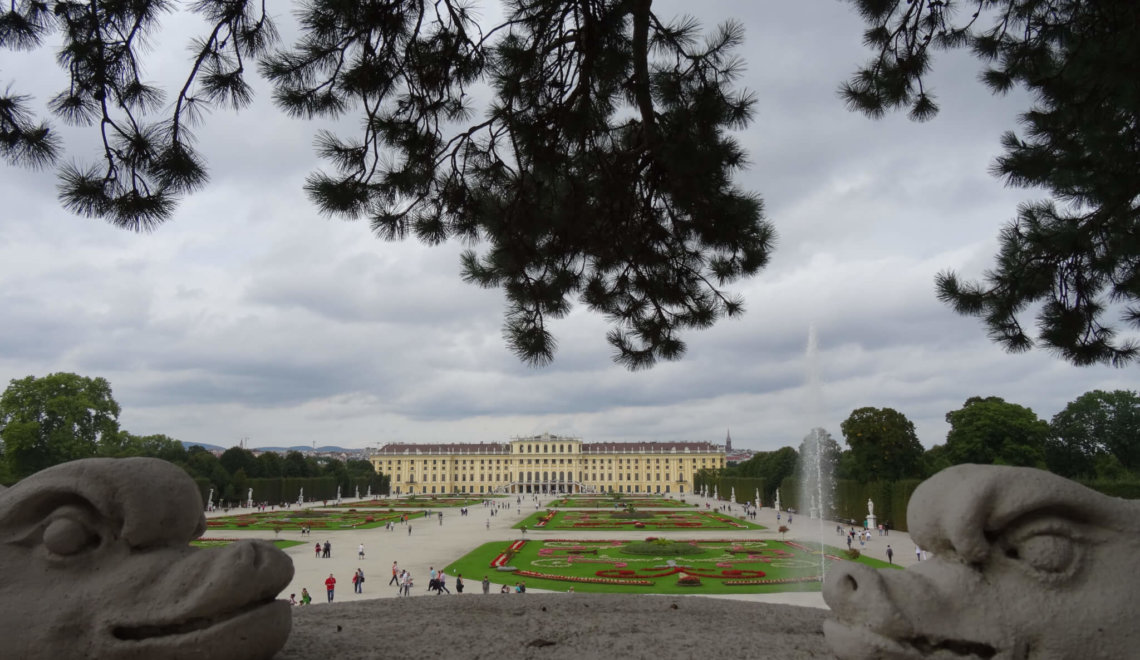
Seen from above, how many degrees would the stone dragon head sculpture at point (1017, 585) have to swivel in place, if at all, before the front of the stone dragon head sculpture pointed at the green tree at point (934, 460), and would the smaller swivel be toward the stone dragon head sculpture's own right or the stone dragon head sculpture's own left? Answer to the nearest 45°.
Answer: approximately 90° to the stone dragon head sculpture's own right

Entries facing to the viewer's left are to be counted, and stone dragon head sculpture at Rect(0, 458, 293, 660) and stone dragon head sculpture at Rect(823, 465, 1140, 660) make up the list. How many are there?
1

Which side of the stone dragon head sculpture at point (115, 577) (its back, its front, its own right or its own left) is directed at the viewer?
right

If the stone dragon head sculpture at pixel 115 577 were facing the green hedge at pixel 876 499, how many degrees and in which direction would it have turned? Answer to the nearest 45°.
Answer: approximately 45° to its left

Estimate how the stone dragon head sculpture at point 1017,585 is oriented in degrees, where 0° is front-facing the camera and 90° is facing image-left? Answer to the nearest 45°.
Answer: approximately 90°

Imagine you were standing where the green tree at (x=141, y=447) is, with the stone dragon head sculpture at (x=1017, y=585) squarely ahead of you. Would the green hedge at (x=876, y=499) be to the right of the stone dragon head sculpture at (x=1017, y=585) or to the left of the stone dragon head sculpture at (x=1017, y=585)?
left

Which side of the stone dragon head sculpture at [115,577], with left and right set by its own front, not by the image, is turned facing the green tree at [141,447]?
left

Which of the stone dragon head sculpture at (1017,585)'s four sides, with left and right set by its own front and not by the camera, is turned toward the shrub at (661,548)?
right
